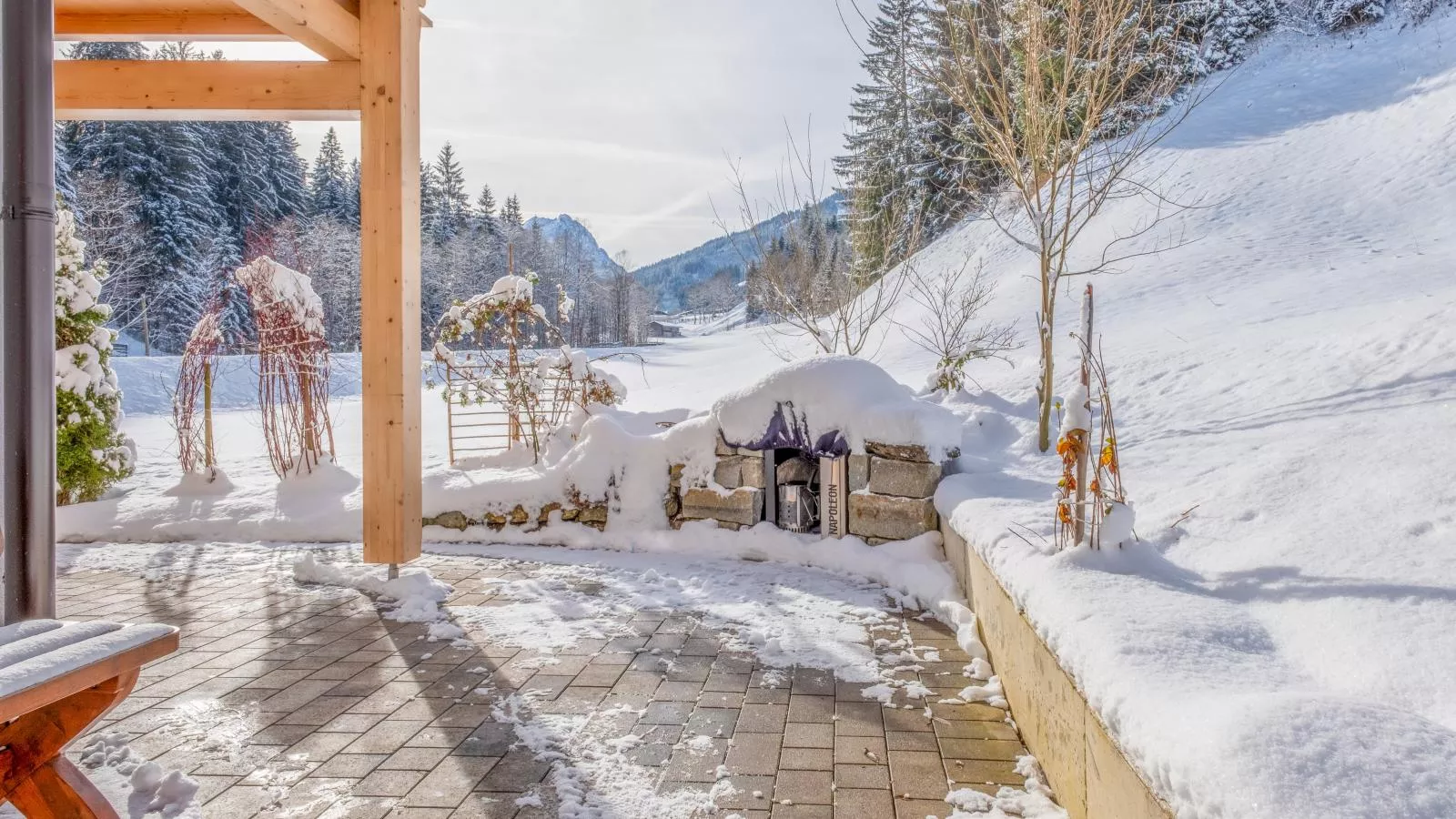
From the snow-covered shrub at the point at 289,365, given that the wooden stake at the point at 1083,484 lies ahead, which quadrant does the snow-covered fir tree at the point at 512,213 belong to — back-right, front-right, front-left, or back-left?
back-left

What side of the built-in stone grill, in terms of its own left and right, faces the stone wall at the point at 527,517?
right

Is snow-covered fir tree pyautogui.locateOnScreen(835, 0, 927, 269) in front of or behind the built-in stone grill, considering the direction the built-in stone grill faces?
behind

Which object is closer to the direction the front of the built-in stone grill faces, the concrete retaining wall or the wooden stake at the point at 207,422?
the concrete retaining wall

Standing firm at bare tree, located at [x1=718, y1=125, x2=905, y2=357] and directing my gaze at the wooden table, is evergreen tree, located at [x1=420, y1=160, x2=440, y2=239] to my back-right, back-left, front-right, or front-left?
back-right

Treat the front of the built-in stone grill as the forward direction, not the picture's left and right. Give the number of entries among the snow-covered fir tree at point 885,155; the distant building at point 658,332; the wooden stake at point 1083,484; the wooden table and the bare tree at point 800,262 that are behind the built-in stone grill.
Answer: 3

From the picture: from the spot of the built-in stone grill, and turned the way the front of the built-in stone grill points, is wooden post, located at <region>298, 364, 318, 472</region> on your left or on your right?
on your right

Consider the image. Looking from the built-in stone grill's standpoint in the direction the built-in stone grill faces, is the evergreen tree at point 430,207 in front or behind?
behind

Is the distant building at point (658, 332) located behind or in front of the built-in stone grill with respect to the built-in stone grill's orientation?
behind

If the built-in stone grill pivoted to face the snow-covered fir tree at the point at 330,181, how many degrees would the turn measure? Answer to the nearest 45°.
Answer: approximately 135° to its right

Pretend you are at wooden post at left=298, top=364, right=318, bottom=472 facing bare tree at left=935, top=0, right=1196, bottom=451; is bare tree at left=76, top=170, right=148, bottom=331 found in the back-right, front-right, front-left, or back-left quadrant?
back-left

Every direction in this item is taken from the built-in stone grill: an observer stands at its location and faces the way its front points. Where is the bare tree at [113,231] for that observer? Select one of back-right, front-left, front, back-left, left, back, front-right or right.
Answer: back-right

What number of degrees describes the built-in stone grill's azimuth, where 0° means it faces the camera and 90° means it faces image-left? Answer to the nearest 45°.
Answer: approximately 0°

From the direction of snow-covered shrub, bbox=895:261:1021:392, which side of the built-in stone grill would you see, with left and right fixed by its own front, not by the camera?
back

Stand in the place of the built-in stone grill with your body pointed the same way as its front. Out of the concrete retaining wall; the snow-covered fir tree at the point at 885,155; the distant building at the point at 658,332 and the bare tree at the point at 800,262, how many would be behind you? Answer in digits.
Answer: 3
